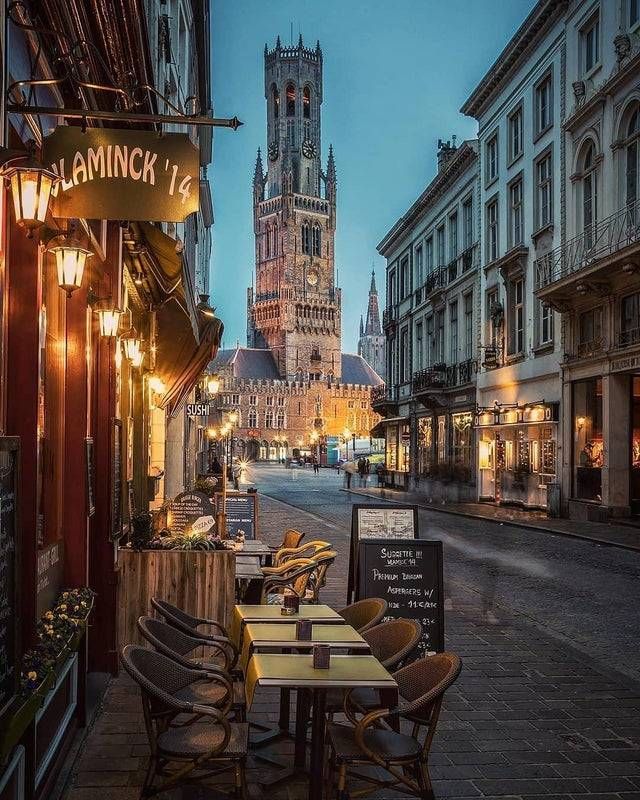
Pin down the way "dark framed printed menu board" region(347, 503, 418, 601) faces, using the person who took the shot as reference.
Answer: facing the viewer

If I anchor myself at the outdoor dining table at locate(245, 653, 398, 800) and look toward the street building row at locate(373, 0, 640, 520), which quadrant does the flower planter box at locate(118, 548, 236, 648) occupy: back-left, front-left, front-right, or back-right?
front-left

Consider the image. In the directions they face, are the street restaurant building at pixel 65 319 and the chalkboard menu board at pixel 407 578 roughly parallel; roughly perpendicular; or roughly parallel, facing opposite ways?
roughly perpendicular

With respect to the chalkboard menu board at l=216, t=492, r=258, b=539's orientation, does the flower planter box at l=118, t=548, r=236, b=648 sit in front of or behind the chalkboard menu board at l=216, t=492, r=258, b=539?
in front

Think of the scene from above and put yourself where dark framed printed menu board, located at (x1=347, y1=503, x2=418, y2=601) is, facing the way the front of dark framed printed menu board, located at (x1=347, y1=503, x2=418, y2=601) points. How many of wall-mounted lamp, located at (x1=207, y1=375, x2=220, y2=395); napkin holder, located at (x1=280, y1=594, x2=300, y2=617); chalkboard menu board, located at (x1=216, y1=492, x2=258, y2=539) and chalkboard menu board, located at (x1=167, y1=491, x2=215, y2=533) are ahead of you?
1

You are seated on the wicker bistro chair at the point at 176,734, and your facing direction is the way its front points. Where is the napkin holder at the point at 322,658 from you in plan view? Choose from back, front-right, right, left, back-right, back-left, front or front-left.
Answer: front

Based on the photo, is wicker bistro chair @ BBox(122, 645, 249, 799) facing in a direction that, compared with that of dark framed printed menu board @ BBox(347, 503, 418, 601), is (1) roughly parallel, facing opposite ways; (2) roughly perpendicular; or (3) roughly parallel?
roughly perpendicular

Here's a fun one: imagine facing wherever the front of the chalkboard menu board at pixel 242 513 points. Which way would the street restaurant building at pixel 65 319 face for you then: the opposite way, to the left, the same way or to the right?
to the left

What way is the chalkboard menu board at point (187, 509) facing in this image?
toward the camera

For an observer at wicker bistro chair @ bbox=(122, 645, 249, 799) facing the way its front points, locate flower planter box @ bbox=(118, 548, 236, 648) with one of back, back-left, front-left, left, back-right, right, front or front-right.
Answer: left

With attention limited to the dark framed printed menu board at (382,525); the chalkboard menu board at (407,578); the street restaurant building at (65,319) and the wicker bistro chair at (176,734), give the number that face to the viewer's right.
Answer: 2

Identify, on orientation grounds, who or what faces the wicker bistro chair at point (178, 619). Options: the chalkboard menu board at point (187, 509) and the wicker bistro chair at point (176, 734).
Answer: the chalkboard menu board

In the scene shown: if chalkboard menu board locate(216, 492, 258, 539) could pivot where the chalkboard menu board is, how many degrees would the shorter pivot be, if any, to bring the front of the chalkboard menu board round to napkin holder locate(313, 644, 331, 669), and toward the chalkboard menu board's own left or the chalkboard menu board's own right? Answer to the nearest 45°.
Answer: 0° — it already faces it

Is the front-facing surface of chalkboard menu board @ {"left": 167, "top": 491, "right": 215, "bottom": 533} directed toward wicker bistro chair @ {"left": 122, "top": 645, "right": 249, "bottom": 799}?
yes

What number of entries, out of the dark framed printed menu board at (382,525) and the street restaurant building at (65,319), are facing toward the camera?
1

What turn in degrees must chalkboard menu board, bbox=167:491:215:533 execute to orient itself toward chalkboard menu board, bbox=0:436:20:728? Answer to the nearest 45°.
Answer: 0° — it already faces it

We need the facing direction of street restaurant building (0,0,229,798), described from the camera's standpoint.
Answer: facing to the right of the viewer

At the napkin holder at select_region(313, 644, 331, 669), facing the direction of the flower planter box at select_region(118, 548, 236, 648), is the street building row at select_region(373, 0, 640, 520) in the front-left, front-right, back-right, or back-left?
front-right

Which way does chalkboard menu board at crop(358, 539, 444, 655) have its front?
toward the camera

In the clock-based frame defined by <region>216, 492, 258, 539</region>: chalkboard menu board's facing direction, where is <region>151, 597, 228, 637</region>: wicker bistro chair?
The wicker bistro chair is roughly at 12 o'clock from the chalkboard menu board.

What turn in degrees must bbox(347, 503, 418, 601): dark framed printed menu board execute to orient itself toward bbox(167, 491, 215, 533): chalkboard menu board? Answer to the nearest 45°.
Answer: approximately 135° to its right
